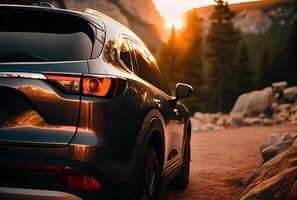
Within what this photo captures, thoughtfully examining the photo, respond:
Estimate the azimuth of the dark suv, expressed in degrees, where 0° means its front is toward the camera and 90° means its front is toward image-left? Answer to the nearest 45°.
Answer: approximately 225°

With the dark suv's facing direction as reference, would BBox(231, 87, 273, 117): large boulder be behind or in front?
in front

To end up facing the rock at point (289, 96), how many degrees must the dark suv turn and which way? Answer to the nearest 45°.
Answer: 0° — it already faces it

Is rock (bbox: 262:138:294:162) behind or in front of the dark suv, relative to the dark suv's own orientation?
in front
